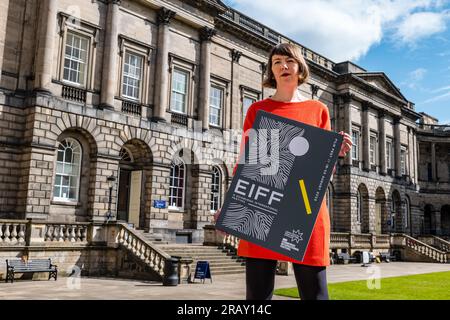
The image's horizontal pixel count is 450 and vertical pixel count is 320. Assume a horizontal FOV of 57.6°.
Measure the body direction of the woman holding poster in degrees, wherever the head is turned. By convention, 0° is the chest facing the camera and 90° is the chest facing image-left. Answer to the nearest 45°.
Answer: approximately 0°

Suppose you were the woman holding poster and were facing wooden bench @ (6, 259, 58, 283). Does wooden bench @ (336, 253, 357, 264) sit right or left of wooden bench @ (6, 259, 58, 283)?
right

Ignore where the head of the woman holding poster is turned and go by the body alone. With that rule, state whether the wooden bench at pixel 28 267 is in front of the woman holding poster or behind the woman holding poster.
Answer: behind

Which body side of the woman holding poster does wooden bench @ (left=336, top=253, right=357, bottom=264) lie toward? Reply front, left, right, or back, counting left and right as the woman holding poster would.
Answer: back

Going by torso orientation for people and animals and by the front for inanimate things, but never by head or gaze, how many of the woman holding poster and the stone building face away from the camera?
0

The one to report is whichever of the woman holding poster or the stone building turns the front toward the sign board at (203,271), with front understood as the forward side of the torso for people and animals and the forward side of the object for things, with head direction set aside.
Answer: the stone building

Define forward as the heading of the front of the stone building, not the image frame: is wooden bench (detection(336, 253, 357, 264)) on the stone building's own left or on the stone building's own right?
on the stone building's own left

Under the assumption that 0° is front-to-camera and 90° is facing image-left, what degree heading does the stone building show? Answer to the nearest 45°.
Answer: approximately 315°

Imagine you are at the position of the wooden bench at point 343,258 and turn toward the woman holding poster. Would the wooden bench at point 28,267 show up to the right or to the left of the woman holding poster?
right

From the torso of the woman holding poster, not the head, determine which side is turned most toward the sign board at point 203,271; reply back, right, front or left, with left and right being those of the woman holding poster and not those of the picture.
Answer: back

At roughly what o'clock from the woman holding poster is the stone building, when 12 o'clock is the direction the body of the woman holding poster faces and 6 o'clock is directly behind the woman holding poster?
The stone building is roughly at 5 o'clock from the woman holding poster.
